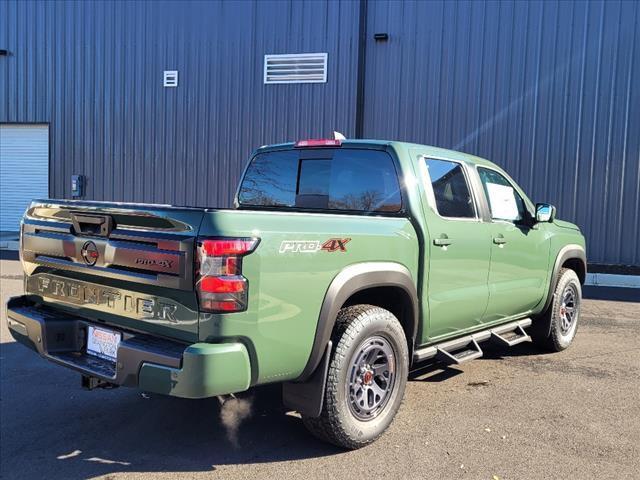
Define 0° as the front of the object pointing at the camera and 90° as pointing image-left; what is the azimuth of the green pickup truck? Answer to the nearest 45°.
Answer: approximately 225°

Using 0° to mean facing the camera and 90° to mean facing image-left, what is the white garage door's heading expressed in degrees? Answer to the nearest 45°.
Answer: approximately 0°

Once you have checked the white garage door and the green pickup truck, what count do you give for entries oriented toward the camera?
1

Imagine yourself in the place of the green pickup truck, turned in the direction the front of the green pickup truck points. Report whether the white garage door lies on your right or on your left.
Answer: on your left

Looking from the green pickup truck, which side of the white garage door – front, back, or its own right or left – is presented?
front
